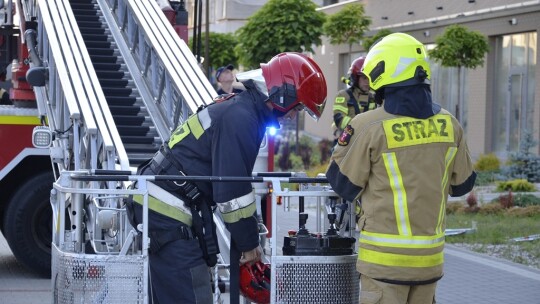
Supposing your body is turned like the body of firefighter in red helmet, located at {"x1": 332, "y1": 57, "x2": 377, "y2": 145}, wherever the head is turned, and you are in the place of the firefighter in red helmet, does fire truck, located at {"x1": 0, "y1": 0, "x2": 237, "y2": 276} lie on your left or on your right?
on your right

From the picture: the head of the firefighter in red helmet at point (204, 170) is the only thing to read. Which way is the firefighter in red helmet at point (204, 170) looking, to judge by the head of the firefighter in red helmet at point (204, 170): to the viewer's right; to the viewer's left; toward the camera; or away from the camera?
to the viewer's right

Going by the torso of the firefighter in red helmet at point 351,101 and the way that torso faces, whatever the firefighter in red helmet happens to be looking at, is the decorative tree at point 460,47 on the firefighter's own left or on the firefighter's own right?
on the firefighter's own left

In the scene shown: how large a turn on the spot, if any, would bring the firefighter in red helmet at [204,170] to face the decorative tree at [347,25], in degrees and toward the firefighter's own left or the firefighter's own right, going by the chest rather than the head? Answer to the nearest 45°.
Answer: approximately 90° to the firefighter's own left

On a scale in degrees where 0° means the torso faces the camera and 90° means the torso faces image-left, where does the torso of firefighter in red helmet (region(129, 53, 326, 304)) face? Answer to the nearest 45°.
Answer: approximately 270°

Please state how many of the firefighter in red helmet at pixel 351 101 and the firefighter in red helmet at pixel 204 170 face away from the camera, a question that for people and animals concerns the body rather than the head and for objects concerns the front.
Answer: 0
